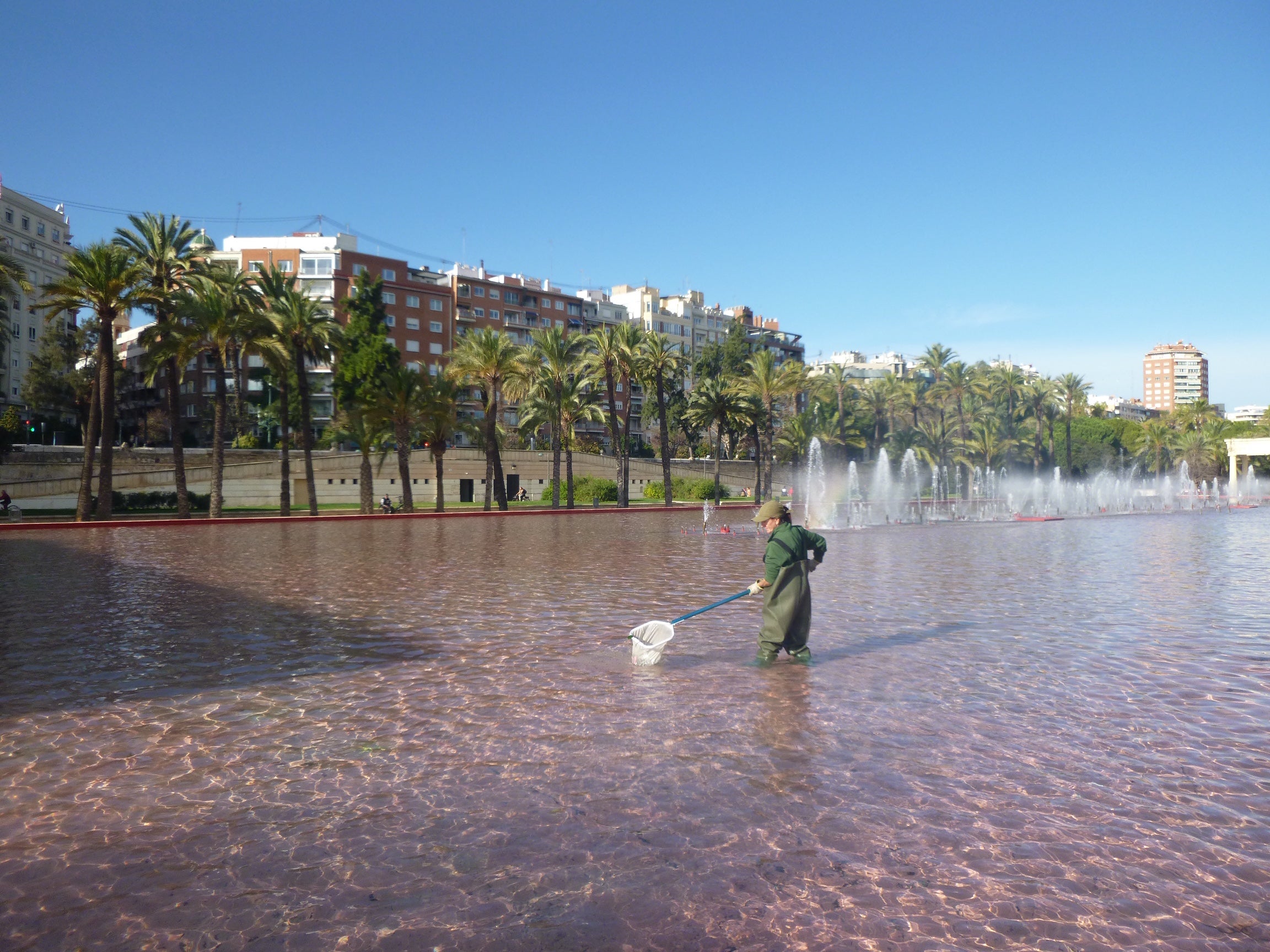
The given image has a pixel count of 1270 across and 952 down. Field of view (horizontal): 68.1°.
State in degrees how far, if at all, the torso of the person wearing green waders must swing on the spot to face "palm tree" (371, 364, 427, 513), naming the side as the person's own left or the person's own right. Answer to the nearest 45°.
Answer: approximately 45° to the person's own right

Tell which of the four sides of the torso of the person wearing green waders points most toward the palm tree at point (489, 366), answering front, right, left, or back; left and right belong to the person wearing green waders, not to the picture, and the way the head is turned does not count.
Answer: right

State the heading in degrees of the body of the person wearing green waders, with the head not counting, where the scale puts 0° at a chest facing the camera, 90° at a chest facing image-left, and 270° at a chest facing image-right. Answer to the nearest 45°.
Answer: approximately 90°

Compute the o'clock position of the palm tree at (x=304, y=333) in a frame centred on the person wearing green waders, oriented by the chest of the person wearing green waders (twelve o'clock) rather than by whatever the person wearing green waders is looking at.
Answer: The palm tree is roughly at 2 o'clock from the person wearing green waders.

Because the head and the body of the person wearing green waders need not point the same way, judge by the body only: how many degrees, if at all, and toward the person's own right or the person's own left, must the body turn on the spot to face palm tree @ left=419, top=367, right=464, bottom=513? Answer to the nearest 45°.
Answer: approximately 45° to the person's own right
